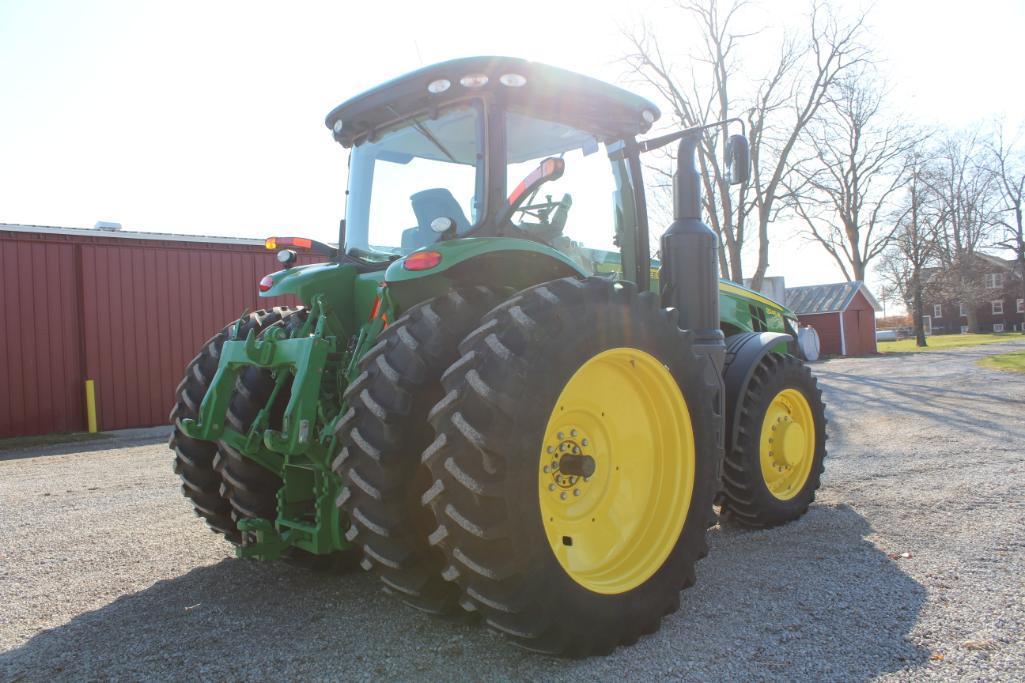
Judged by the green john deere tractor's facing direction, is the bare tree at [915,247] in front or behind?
in front

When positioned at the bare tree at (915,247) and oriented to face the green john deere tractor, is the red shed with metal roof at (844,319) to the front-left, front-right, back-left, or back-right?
front-right

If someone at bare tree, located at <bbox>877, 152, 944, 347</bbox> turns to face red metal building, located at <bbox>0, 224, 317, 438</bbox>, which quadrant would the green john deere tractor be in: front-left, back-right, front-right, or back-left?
front-left

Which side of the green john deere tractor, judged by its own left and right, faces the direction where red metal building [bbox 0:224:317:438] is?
left

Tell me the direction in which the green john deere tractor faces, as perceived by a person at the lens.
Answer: facing away from the viewer and to the right of the viewer

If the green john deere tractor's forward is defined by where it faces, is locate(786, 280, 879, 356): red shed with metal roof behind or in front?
in front
